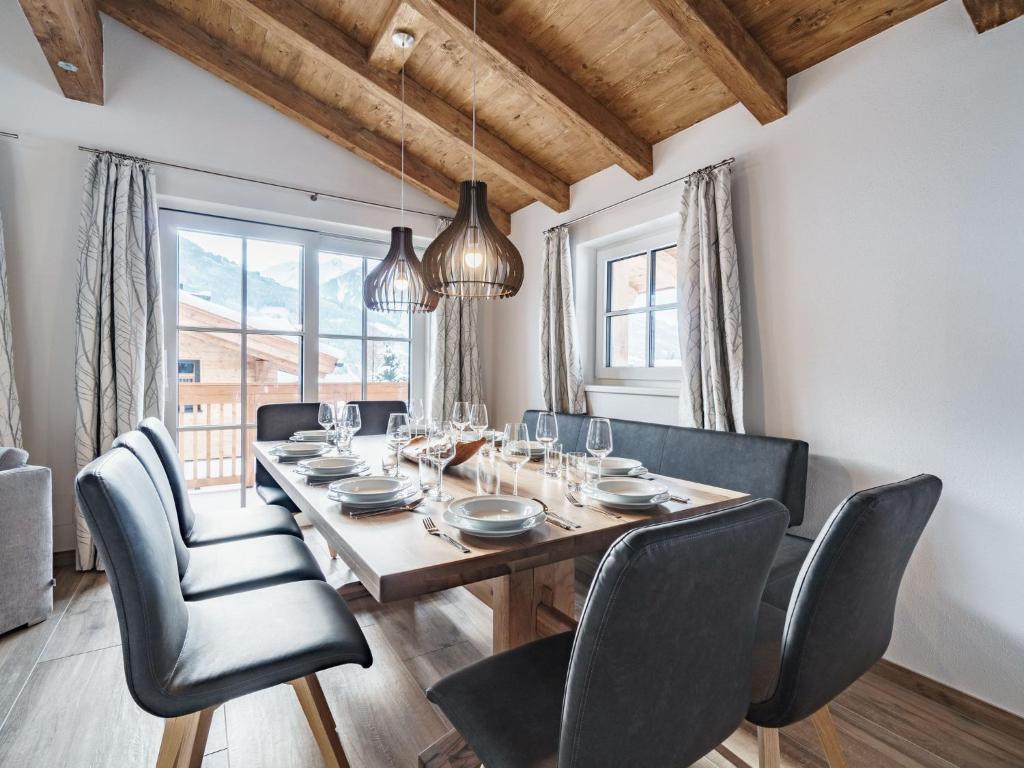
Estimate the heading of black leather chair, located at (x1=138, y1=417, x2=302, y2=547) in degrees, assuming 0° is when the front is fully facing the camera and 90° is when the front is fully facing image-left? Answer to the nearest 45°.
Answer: approximately 270°

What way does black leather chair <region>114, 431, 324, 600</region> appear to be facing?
to the viewer's right

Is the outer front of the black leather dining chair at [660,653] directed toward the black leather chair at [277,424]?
yes

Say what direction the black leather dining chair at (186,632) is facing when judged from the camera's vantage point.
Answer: facing to the right of the viewer

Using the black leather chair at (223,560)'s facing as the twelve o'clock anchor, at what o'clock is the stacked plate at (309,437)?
The stacked plate is roughly at 10 o'clock from the black leather chair.

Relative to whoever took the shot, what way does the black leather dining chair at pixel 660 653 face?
facing away from the viewer and to the left of the viewer

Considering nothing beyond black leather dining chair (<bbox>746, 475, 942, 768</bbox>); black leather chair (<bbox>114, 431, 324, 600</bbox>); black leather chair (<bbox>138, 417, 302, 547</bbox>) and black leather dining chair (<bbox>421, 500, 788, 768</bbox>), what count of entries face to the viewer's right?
2

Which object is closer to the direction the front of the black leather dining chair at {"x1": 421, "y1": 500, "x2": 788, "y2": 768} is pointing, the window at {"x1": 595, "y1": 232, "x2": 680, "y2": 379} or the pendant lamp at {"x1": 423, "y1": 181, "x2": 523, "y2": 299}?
the pendant lamp

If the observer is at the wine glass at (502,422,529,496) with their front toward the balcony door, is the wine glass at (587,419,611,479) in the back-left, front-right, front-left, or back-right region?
back-right

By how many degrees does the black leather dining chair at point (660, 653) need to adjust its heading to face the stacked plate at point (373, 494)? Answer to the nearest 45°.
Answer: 0° — it already faces it

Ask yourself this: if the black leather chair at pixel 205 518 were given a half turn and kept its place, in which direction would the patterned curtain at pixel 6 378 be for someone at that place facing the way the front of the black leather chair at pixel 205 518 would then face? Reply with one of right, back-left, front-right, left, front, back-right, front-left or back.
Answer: front-right
